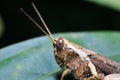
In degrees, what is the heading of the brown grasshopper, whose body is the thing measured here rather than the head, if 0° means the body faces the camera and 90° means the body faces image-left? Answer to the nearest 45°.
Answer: approximately 90°
